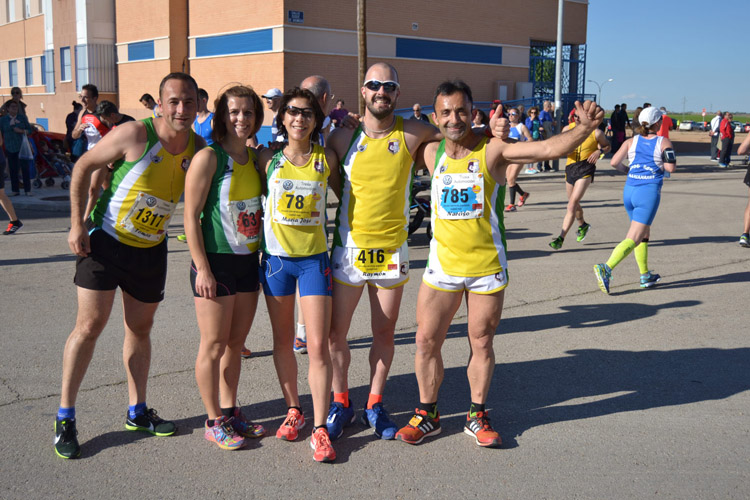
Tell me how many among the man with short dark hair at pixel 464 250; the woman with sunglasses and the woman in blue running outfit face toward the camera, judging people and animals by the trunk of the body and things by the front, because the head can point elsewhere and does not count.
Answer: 2

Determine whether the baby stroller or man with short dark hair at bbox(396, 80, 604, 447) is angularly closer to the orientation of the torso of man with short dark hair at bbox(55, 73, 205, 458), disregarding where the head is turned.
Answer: the man with short dark hair

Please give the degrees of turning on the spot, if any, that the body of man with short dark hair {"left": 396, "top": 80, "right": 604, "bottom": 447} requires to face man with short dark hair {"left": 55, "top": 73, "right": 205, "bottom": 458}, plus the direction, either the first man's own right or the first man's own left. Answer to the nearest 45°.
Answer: approximately 90° to the first man's own right

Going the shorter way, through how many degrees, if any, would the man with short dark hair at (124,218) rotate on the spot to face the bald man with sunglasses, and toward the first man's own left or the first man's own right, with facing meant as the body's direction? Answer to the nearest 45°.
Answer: approximately 45° to the first man's own left

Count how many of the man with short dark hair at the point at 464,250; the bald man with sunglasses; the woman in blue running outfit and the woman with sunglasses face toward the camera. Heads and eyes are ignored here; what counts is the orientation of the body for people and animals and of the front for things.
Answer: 3

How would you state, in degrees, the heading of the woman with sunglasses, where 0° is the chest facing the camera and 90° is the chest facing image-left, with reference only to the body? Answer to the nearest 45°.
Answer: approximately 0°

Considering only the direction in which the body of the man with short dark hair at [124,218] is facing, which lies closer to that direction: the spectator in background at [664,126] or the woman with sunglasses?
the woman with sunglasses

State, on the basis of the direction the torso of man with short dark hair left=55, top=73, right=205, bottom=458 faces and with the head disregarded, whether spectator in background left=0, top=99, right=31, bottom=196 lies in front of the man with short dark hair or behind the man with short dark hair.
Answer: behind

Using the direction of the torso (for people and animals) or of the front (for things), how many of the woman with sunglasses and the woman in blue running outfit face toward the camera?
1
